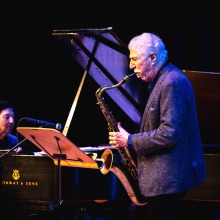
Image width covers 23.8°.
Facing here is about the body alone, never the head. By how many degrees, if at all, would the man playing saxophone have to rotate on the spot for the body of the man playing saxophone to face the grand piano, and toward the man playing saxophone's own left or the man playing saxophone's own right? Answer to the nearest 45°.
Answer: approximately 45° to the man playing saxophone's own right

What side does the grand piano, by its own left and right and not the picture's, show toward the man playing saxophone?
left

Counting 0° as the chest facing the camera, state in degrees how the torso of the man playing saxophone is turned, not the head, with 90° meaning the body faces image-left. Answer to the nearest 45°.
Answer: approximately 90°

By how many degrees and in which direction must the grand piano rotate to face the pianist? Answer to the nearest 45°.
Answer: approximately 45° to its right

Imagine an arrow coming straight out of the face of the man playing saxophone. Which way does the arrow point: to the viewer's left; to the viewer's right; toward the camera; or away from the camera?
to the viewer's left

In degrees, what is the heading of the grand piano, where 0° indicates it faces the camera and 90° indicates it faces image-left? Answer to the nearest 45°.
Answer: approximately 90°

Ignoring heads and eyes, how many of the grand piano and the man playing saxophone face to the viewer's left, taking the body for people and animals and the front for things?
2
